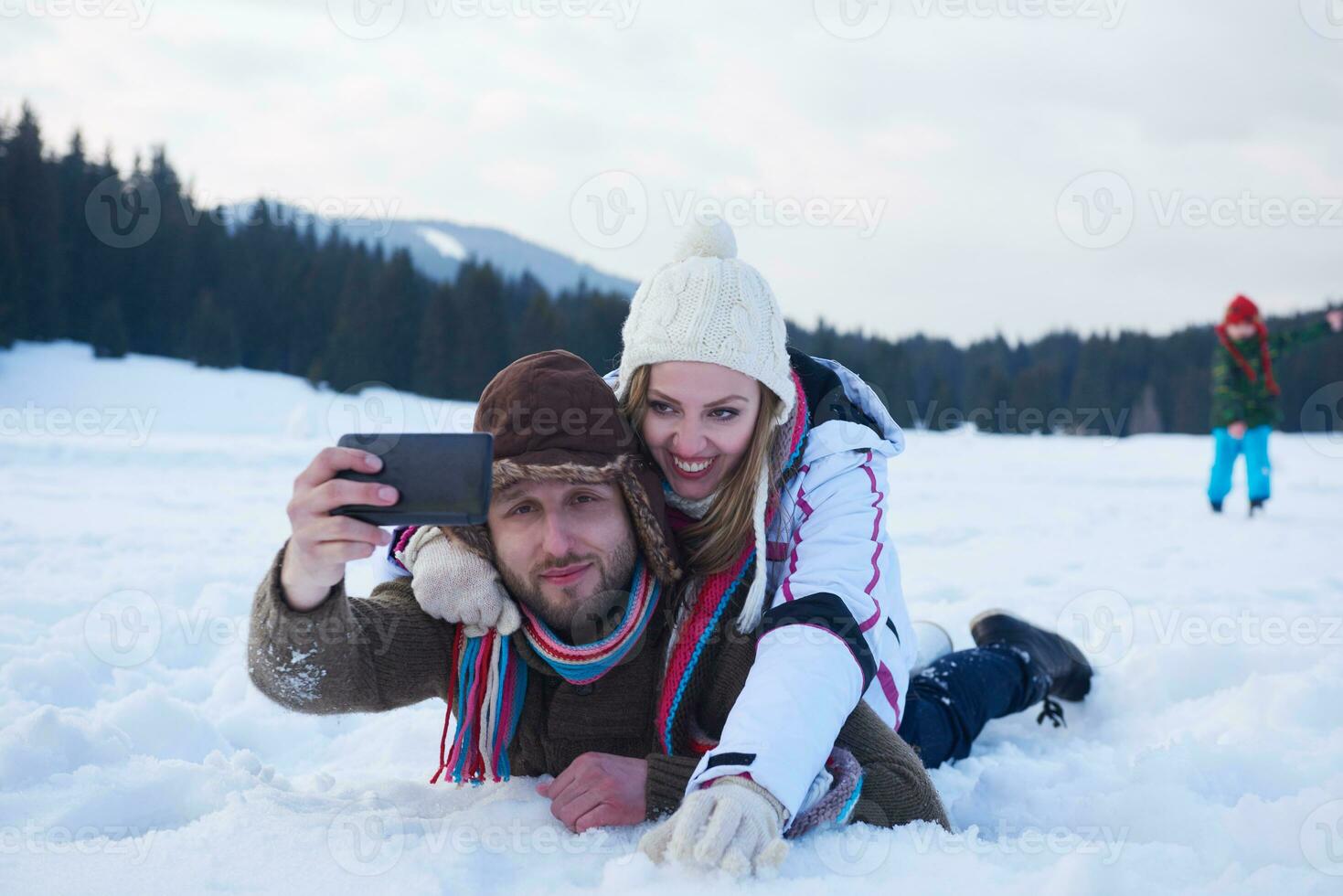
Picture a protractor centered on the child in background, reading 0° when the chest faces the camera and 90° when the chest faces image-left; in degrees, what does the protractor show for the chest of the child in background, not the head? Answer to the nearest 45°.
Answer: approximately 0°

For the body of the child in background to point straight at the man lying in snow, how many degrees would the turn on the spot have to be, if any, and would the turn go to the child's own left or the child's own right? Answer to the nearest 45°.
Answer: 0° — they already face them
